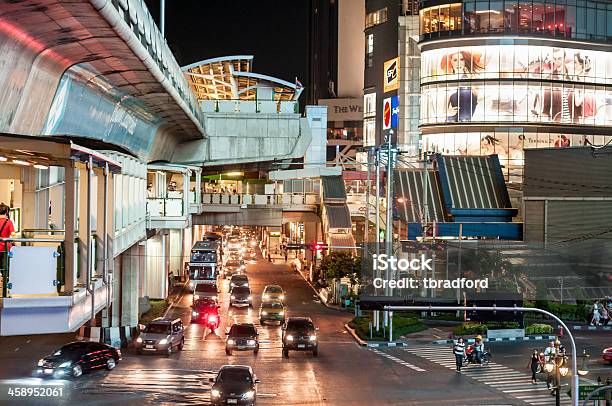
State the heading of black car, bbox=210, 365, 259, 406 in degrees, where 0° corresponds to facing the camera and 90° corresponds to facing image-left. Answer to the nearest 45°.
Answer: approximately 0°

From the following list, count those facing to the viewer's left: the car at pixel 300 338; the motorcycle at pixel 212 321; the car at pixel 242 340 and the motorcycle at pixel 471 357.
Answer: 1

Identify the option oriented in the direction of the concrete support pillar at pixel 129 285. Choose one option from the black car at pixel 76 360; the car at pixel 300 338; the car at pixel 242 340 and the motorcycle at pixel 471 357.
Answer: the motorcycle

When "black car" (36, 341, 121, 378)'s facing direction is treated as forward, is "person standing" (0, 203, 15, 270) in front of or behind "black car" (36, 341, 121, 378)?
in front

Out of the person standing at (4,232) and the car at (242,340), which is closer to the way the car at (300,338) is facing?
the person standing

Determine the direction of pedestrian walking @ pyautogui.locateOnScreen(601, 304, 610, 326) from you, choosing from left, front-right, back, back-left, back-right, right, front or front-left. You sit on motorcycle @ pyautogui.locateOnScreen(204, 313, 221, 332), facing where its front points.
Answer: left

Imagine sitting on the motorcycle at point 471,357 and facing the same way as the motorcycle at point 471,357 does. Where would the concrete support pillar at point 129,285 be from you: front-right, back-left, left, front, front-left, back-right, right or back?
front
